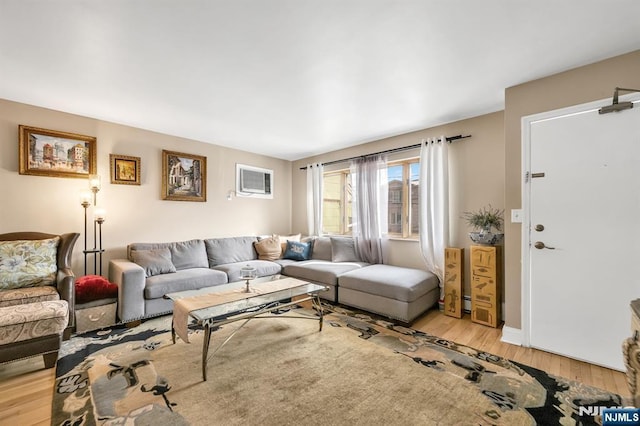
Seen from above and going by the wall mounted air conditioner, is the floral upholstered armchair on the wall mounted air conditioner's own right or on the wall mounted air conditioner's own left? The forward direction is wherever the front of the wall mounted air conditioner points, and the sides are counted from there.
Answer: on the wall mounted air conditioner's own right

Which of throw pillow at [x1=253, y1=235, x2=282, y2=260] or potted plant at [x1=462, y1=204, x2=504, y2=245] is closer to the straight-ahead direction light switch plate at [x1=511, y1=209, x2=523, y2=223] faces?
the throw pillow

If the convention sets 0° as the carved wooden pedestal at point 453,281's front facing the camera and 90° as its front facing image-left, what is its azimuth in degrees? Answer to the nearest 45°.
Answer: approximately 0°

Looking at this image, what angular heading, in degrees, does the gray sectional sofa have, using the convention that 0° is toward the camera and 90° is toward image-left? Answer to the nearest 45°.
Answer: approximately 315°

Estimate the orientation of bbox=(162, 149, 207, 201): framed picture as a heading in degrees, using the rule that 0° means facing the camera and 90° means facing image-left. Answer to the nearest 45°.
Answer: approximately 315°

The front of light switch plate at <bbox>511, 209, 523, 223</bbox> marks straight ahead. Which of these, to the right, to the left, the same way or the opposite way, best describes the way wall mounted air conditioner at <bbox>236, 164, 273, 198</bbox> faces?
to the left

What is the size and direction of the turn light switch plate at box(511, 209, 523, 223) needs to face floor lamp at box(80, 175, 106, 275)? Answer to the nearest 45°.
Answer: approximately 45° to its right
